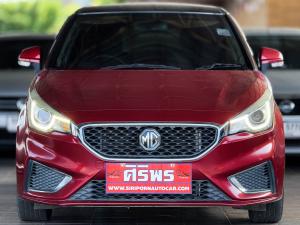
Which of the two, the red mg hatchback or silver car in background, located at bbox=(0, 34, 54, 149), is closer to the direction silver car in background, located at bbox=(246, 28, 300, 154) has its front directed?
the red mg hatchback

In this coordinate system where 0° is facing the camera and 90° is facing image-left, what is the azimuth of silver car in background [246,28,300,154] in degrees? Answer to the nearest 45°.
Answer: approximately 0°

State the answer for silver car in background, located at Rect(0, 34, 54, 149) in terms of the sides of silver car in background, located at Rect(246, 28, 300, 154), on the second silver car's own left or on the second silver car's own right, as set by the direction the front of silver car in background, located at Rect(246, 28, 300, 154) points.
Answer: on the second silver car's own right

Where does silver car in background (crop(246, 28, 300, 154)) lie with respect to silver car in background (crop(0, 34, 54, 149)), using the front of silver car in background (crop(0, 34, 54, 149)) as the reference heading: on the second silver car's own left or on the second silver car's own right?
on the second silver car's own left

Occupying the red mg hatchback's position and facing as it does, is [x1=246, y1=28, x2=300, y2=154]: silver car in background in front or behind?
behind

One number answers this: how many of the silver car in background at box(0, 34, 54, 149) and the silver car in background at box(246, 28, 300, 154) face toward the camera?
2

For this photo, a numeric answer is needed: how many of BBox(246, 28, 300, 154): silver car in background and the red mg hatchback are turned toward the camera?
2

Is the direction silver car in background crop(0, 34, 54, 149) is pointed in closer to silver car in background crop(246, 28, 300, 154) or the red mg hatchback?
the red mg hatchback

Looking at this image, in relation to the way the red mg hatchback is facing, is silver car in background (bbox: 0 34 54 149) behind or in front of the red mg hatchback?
behind

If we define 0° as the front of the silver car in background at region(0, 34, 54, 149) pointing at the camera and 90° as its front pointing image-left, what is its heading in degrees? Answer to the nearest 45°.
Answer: approximately 0°

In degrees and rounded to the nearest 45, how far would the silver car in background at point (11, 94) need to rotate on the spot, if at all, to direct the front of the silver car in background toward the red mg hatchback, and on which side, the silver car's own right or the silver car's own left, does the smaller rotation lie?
0° — it already faces it
